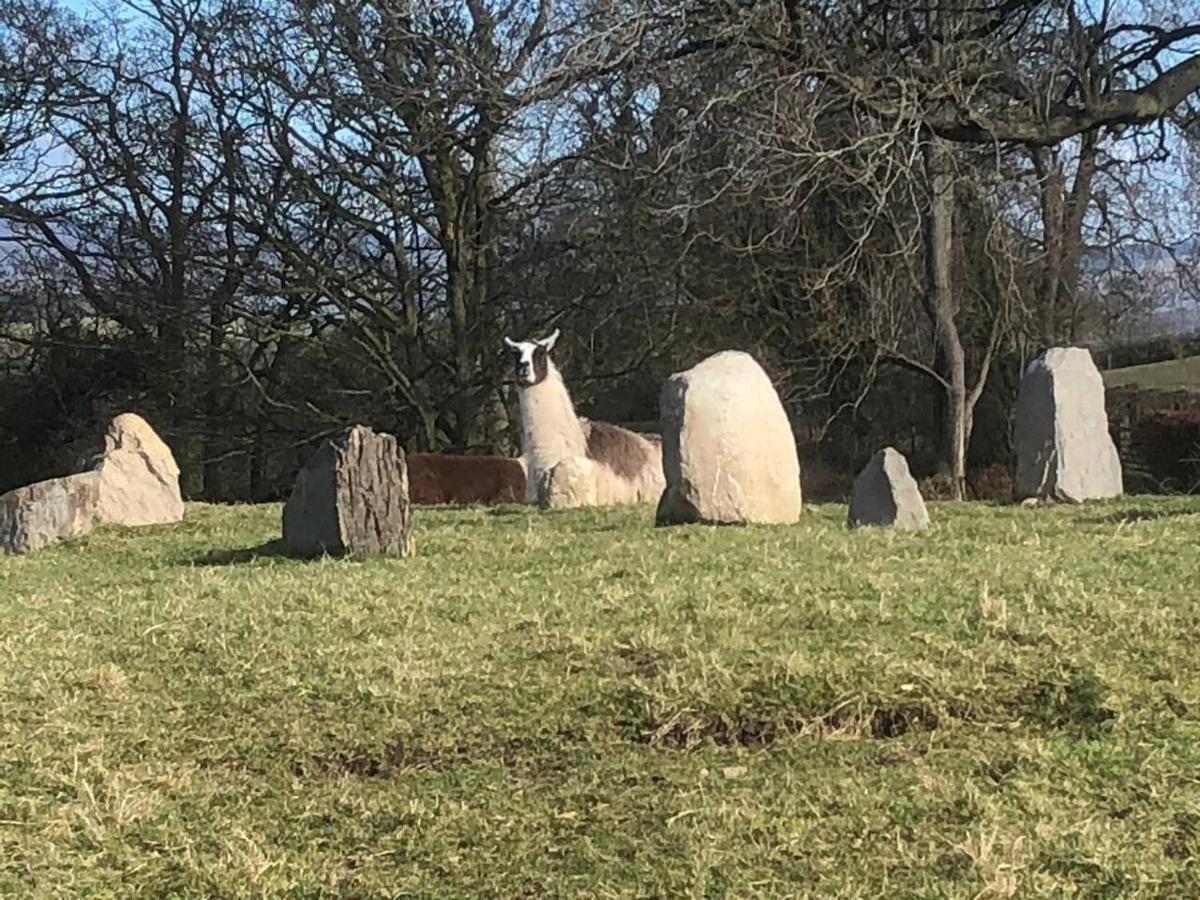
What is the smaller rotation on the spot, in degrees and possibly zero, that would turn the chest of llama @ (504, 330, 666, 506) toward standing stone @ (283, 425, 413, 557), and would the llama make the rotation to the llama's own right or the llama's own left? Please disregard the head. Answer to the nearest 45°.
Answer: approximately 45° to the llama's own left

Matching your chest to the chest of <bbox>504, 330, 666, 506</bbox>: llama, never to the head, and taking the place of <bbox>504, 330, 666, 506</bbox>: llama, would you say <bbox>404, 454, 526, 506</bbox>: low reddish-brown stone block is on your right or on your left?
on your right

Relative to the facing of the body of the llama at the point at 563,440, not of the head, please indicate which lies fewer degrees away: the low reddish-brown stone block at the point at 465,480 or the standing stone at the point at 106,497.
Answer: the standing stone

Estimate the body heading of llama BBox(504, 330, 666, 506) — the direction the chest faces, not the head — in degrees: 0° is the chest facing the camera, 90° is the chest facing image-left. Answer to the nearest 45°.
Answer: approximately 45°

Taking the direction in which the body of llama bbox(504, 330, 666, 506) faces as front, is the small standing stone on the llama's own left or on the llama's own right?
on the llama's own left

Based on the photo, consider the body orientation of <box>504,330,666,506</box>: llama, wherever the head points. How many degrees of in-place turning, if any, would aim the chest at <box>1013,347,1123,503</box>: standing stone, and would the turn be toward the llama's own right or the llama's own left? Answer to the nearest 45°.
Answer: approximately 135° to the llama's own left

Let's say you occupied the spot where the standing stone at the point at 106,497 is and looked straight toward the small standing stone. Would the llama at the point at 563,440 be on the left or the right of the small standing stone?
left

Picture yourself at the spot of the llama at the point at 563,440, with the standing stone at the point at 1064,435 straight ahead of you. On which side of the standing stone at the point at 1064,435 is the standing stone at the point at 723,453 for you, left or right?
right
